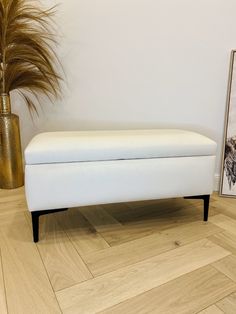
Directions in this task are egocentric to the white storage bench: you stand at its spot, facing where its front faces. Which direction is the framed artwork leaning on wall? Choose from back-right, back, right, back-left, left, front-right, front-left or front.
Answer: back-left

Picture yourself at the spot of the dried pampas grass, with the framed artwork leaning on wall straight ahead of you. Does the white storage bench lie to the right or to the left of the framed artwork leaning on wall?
right

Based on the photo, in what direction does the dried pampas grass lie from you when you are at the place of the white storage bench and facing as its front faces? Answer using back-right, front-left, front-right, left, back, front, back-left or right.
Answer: back-right

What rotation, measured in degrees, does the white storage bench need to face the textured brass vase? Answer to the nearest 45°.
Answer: approximately 135° to its right

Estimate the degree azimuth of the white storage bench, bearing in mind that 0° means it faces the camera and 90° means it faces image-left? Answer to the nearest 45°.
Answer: approximately 0°
